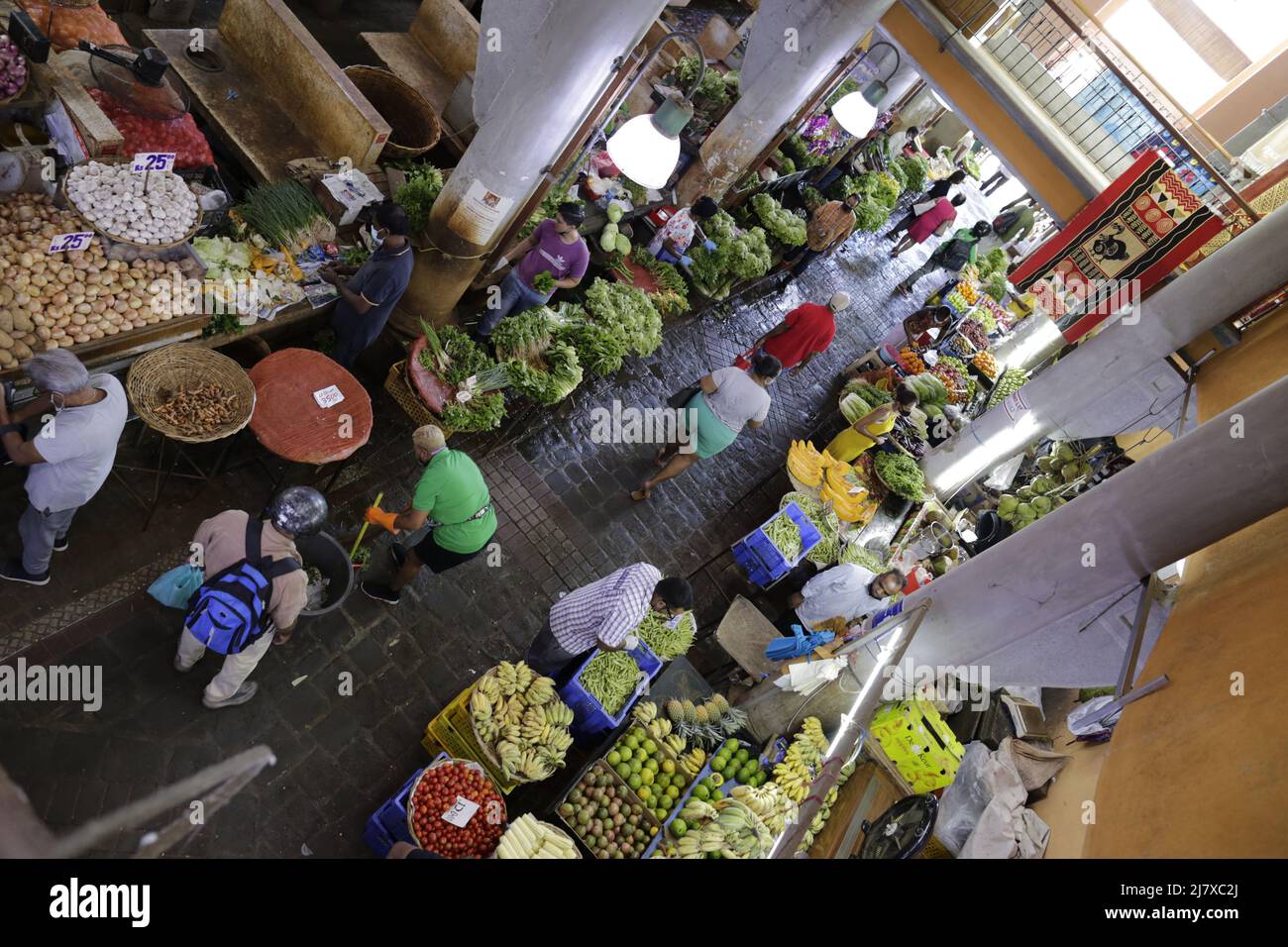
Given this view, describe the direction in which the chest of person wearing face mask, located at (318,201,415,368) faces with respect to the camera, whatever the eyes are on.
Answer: to the viewer's left

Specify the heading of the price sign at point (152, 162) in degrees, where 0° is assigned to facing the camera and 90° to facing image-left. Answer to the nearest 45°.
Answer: approximately 0°

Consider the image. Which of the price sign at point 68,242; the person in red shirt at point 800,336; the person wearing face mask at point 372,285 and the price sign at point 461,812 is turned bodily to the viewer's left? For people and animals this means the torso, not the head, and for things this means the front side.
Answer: the person wearing face mask

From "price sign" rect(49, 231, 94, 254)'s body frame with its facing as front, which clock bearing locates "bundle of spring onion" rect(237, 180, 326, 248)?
The bundle of spring onion is roughly at 8 o'clock from the price sign.

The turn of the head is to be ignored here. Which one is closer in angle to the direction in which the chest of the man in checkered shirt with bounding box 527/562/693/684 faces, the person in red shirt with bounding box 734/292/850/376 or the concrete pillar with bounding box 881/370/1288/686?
the concrete pillar

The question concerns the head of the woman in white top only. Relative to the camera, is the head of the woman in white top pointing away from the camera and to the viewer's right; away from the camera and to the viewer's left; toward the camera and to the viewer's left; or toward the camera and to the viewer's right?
away from the camera and to the viewer's right

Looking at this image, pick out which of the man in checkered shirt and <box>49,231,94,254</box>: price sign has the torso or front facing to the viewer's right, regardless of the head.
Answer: the man in checkered shirt

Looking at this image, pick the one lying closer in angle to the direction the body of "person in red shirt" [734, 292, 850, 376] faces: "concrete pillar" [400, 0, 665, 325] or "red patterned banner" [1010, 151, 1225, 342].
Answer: the red patterned banner

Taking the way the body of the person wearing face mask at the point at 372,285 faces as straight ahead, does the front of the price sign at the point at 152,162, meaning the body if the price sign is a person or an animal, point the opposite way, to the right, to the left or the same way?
to the left

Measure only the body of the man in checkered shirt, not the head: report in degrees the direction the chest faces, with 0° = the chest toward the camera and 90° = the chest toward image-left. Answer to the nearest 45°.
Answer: approximately 270°

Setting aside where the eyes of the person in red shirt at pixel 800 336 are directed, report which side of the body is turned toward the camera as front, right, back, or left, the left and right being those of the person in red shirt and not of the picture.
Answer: back
